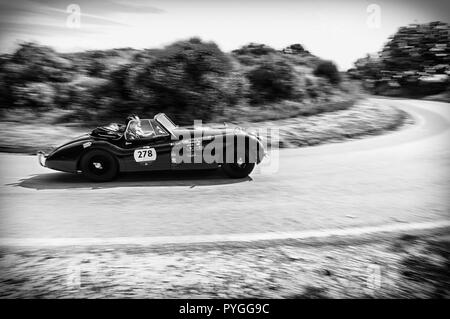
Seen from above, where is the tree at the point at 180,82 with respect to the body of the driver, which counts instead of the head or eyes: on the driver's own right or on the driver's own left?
on the driver's own left

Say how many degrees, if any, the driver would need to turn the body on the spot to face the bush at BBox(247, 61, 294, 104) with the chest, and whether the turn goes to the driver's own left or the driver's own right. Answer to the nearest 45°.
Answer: approximately 45° to the driver's own left

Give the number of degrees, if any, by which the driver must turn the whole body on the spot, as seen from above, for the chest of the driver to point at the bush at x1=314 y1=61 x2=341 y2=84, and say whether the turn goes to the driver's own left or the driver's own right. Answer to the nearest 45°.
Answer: approximately 45° to the driver's own left

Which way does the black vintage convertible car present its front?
to the viewer's right

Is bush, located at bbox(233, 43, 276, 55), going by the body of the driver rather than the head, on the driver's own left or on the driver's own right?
on the driver's own left

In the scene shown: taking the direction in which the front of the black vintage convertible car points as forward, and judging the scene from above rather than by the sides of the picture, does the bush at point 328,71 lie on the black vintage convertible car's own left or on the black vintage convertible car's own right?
on the black vintage convertible car's own left

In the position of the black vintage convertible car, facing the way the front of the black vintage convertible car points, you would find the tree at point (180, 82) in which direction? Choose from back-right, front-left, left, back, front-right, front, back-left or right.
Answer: left

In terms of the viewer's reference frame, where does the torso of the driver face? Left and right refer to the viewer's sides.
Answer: facing to the right of the viewer

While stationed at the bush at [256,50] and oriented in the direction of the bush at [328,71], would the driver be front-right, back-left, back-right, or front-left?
back-right

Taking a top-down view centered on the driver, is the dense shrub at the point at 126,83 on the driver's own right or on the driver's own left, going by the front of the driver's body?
on the driver's own left
